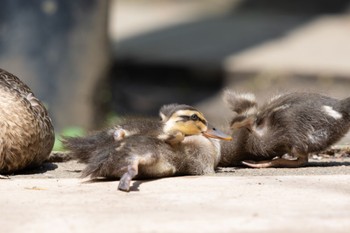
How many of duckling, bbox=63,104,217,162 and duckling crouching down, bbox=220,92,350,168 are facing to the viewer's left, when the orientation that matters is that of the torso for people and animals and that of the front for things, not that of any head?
1

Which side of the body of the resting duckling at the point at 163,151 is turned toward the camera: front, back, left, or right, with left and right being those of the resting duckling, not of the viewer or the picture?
right

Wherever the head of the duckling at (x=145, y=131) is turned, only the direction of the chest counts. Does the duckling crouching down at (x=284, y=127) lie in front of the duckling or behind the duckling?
in front

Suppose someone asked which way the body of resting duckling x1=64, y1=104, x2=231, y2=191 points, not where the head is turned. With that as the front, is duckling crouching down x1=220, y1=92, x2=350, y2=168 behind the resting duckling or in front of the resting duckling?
in front

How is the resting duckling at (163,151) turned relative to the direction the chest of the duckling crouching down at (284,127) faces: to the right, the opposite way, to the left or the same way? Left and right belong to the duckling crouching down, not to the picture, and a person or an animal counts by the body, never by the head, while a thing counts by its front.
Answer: the opposite way

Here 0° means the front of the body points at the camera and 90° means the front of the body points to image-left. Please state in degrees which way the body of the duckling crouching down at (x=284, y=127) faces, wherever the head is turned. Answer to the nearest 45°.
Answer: approximately 90°

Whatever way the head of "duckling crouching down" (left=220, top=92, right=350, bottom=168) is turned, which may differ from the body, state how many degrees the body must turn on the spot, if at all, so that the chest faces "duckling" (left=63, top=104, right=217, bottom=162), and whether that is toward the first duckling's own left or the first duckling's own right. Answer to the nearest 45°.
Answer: approximately 45° to the first duckling's own left

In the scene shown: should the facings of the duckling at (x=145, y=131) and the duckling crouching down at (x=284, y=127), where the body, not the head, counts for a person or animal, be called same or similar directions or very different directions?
very different directions

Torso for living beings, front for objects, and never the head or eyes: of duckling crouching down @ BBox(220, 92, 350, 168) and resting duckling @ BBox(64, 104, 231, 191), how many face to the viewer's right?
1
